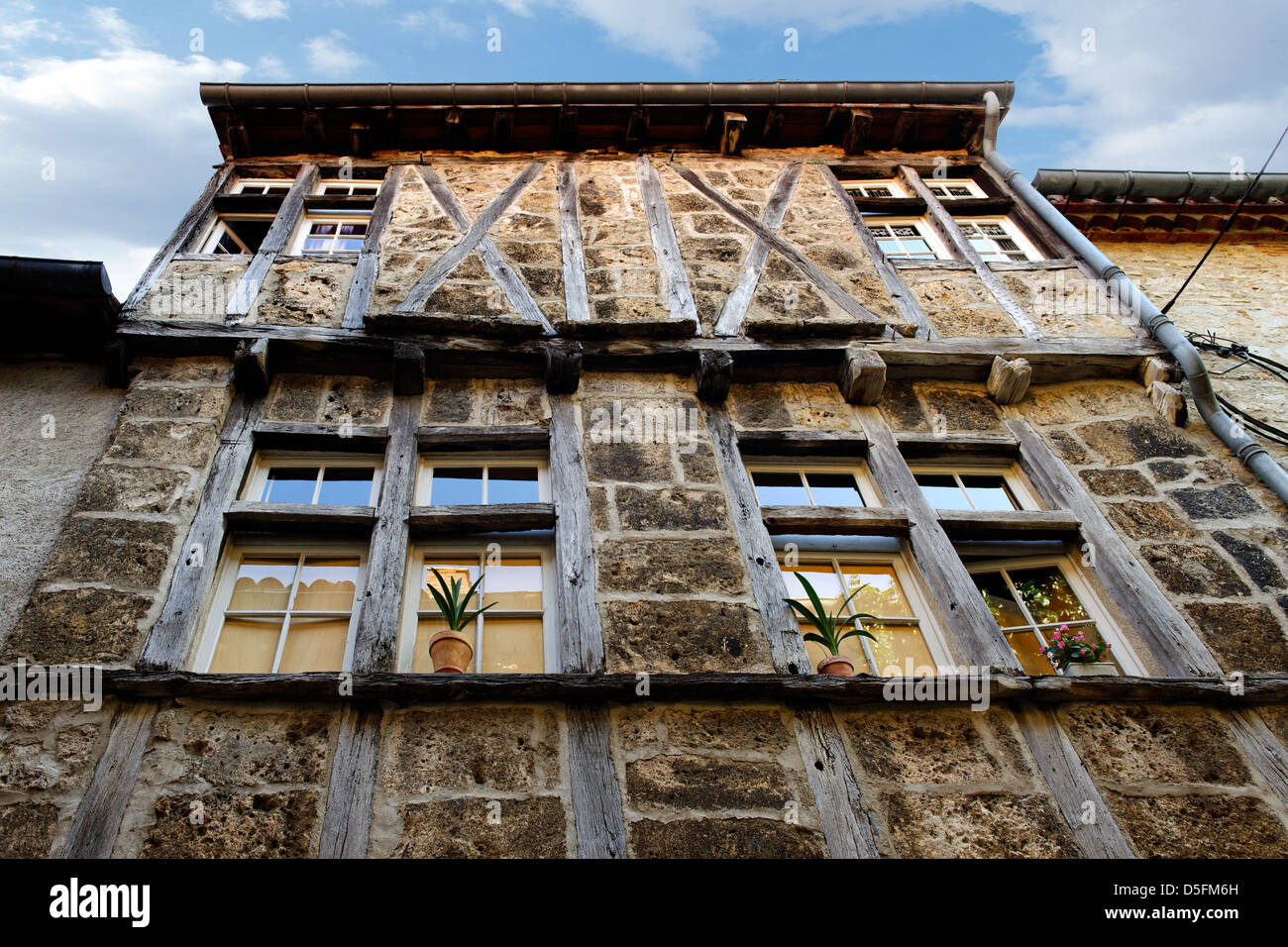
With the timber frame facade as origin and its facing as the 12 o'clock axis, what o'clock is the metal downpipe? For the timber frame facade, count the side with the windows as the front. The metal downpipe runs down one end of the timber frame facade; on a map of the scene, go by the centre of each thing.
The metal downpipe is roughly at 9 o'clock from the timber frame facade.

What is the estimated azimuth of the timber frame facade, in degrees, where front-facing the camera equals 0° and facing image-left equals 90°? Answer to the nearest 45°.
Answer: approximately 0°
